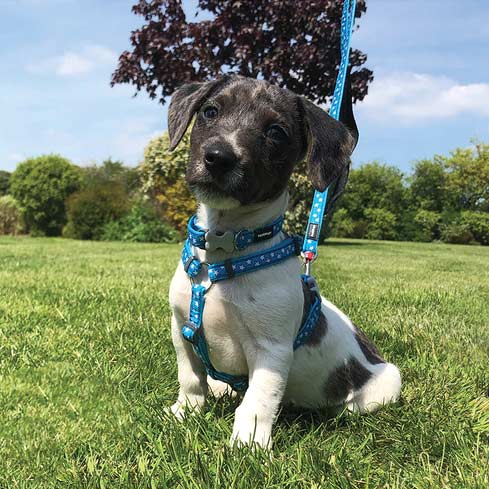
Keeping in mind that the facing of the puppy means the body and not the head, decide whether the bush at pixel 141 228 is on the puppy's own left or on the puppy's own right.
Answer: on the puppy's own right

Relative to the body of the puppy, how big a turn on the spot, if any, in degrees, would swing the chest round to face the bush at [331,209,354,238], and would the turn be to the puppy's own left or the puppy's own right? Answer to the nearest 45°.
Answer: approximately 135° to the puppy's own right

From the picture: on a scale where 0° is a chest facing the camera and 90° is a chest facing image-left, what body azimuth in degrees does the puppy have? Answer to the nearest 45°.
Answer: approximately 45°

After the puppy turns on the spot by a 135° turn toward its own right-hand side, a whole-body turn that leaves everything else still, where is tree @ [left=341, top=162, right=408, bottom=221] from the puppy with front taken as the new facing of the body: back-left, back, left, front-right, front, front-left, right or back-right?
front

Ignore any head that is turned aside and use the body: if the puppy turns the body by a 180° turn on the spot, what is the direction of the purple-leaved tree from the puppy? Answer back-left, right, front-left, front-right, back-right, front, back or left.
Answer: front-left

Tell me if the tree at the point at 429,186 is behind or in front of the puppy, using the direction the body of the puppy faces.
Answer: behind
